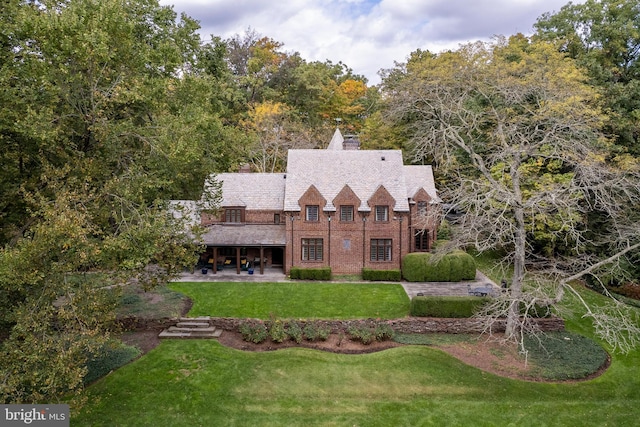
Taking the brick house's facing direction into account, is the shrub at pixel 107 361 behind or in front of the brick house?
in front

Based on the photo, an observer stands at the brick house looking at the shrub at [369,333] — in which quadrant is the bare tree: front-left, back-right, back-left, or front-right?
front-left

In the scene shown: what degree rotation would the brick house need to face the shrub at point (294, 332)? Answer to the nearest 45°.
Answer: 0° — it already faces it

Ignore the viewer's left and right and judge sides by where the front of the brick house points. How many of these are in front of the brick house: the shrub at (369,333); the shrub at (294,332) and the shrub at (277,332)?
3

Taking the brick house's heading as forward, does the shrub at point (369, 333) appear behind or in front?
in front

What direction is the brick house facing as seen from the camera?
toward the camera

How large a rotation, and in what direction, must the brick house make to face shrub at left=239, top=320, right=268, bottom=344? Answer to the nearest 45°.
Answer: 0° — it already faces it

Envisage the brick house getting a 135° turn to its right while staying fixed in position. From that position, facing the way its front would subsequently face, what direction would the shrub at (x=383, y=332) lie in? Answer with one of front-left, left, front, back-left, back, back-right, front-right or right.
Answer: back-left

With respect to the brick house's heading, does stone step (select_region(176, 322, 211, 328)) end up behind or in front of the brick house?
in front

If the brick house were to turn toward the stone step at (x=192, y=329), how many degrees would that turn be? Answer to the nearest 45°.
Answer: approximately 45° to its right

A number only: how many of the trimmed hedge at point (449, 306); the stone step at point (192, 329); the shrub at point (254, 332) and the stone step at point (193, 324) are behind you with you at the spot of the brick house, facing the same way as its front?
0

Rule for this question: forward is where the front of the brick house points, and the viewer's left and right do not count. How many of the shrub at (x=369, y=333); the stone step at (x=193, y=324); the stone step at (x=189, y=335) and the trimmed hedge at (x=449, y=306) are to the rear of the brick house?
0

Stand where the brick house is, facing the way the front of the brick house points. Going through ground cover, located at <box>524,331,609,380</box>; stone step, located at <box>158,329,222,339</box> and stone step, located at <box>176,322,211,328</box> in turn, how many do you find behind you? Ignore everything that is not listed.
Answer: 0

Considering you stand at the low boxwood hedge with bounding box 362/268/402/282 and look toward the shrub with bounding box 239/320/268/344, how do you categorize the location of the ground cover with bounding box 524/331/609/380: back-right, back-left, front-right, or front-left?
front-left

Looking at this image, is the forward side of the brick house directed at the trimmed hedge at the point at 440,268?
no

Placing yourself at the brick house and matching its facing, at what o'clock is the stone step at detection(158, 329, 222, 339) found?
The stone step is roughly at 1 o'clock from the brick house.
